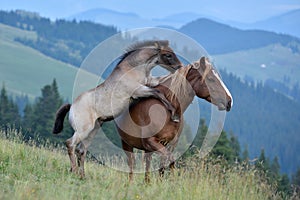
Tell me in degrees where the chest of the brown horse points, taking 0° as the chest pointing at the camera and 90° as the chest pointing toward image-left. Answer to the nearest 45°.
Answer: approximately 315°
